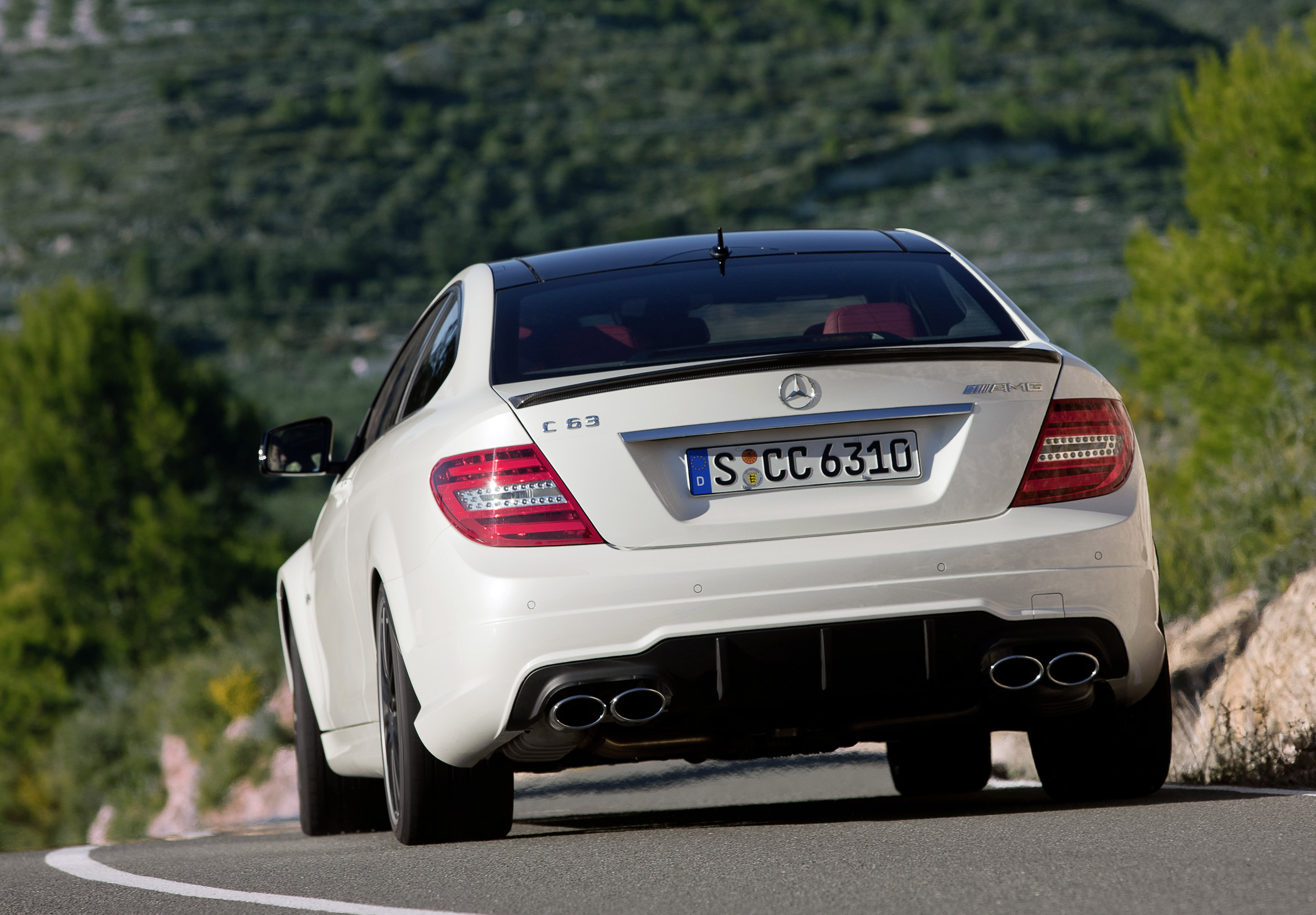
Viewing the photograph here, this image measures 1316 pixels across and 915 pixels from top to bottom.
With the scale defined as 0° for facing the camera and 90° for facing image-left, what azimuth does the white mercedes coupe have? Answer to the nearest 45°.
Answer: approximately 180°

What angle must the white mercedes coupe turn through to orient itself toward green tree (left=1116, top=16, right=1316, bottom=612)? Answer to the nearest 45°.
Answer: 0° — it already faces it

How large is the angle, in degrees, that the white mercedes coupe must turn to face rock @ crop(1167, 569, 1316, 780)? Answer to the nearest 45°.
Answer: approximately 45° to its right
